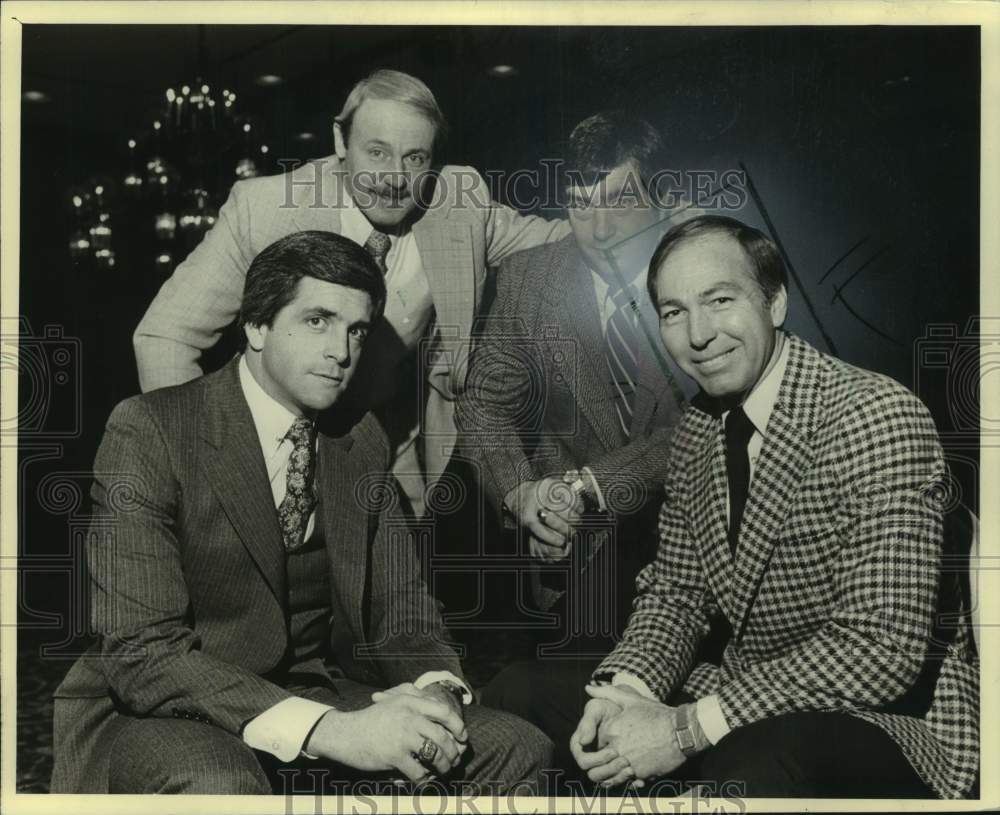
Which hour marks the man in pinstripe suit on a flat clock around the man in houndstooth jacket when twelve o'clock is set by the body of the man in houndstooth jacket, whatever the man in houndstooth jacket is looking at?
The man in pinstripe suit is roughly at 1 o'clock from the man in houndstooth jacket.

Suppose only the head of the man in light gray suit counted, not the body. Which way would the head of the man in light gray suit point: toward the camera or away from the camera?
toward the camera

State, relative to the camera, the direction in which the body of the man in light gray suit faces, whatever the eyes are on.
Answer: toward the camera

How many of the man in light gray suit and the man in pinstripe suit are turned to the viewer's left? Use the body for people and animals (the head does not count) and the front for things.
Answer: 0

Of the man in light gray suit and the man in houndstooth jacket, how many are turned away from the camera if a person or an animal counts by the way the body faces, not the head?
0

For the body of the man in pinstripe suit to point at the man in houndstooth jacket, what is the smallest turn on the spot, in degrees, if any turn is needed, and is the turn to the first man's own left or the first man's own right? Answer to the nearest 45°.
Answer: approximately 45° to the first man's own left

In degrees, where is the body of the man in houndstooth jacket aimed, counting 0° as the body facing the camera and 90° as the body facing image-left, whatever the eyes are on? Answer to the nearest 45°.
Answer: approximately 45°

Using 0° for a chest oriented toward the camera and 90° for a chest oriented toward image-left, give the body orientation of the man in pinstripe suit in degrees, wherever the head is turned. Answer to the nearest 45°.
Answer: approximately 315°

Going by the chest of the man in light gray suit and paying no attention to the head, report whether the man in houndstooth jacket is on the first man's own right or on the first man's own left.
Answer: on the first man's own left
